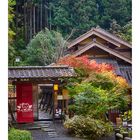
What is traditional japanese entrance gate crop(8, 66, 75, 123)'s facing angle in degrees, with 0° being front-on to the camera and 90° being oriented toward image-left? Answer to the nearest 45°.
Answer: approximately 0°

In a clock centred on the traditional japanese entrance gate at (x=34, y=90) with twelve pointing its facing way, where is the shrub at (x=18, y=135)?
The shrub is roughly at 12 o'clock from the traditional japanese entrance gate.

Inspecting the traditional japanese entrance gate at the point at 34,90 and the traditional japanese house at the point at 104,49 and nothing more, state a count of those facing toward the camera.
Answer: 2

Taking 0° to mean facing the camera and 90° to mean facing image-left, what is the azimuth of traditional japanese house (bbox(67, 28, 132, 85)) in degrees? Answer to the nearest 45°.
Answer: approximately 0°

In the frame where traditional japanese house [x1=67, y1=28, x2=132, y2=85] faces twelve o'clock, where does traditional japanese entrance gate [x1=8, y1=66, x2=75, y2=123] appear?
traditional japanese entrance gate [x1=8, y1=66, x2=75, y2=123] is roughly at 1 o'clock from traditional japanese house [x1=67, y1=28, x2=132, y2=85].

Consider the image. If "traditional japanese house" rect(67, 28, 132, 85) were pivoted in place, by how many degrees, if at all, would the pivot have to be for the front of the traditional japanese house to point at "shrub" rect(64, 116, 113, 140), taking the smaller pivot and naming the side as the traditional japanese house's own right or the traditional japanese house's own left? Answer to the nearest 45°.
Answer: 0° — it already faces it

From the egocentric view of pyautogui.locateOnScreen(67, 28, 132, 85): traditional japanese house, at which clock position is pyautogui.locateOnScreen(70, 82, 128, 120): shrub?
The shrub is roughly at 12 o'clock from the traditional japanese house.

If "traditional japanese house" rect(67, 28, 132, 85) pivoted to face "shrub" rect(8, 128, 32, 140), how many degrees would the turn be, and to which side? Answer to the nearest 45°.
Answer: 0° — it already faces it

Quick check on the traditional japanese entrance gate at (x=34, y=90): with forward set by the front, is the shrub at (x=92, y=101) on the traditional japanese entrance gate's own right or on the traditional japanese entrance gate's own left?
on the traditional japanese entrance gate's own left
